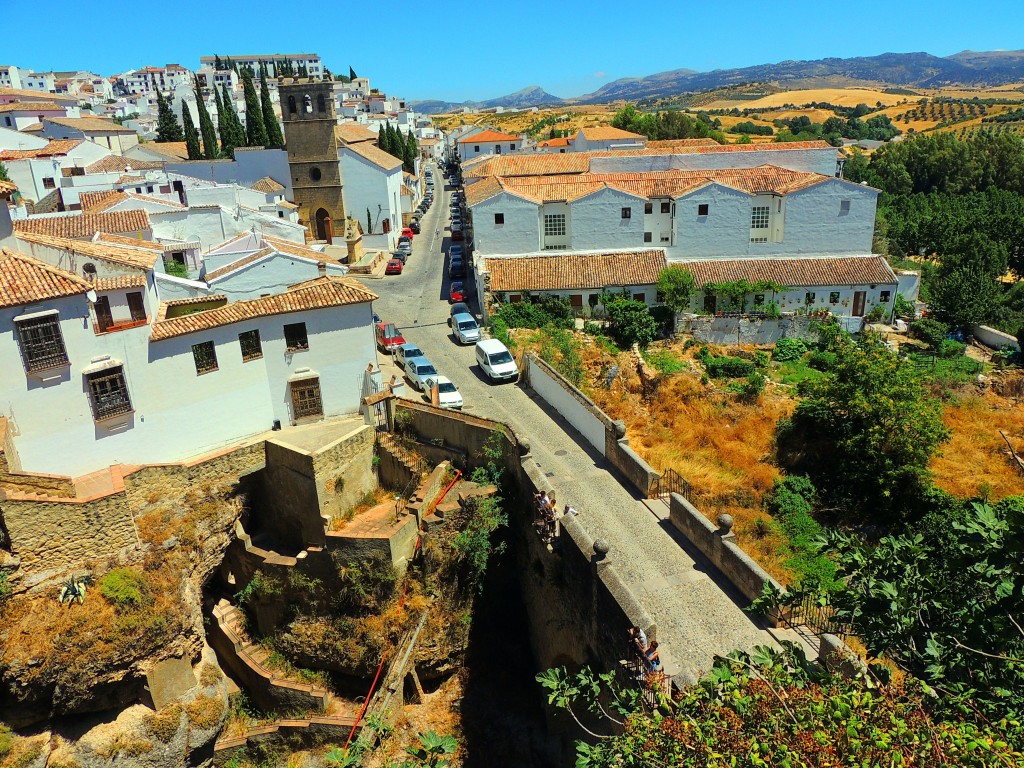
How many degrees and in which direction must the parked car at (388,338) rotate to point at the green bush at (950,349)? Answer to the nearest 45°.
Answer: approximately 45° to its left

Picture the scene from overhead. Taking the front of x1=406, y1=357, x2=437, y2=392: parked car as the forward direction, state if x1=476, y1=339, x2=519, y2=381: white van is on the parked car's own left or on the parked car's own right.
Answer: on the parked car's own left

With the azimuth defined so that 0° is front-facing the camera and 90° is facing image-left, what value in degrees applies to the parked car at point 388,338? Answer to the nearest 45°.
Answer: approximately 315°

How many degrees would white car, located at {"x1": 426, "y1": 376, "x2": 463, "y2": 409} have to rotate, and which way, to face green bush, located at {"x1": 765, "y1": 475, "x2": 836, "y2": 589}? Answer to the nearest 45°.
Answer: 0° — it already faces it

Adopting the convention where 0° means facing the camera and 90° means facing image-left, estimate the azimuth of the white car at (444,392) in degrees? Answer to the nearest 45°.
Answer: approximately 315°

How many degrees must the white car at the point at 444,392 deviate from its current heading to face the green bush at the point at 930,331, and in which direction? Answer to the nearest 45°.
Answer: approximately 45° to its left

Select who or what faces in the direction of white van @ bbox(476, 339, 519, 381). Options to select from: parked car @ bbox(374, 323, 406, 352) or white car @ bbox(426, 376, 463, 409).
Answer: parked car @ bbox(374, 323, 406, 352)

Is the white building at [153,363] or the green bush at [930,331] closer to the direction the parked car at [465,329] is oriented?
the green bush

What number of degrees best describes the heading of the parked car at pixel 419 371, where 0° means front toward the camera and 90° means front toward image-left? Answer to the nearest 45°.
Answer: approximately 315°
